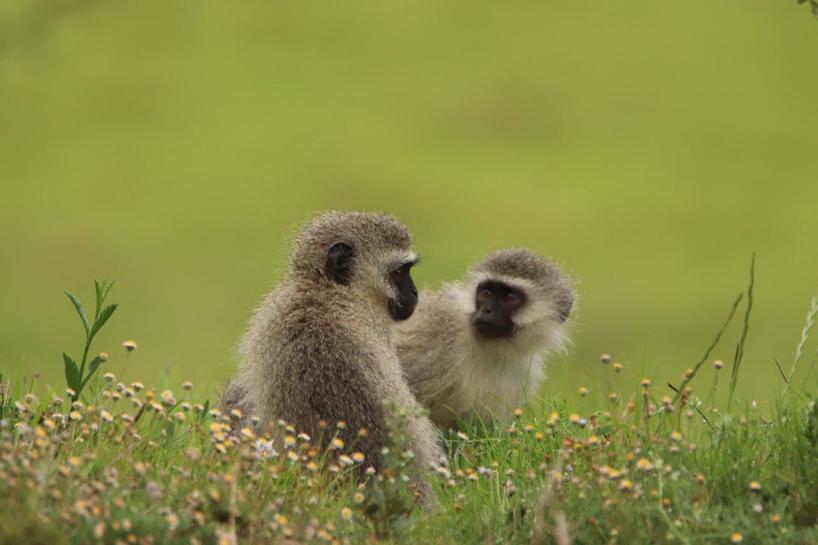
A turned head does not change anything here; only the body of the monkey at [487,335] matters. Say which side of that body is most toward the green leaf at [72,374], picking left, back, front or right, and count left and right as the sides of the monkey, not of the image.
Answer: right

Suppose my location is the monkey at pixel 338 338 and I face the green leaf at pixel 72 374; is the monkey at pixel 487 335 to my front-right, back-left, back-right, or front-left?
back-right

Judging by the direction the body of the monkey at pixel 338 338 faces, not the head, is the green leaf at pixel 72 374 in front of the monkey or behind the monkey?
behind

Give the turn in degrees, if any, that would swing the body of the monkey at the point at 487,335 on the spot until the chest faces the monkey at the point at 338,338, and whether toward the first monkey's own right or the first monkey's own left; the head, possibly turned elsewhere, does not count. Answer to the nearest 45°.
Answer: approximately 45° to the first monkey's own right

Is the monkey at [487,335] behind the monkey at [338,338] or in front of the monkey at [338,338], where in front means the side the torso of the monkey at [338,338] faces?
in front

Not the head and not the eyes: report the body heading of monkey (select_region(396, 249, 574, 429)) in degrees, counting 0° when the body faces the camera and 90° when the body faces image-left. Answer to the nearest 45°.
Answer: approximately 315°

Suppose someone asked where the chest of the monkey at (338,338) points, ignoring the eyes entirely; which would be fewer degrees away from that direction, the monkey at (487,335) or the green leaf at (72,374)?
the monkey

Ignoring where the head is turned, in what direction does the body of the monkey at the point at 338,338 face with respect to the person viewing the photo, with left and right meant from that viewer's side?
facing away from the viewer and to the right of the viewer
